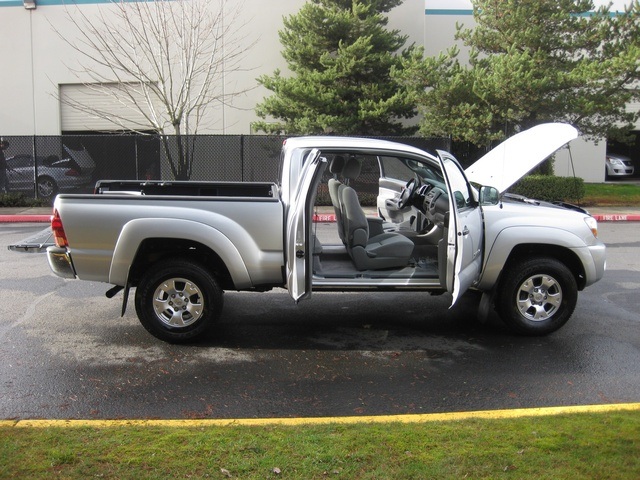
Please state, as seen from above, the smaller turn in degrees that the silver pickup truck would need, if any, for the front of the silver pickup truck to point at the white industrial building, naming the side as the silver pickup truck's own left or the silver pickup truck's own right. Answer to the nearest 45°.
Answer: approximately 135° to the silver pickup truck's own left

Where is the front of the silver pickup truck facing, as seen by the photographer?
facing to the right of the viewer

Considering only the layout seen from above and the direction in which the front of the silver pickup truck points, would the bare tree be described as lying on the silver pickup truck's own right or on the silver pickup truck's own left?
on the silver pickup truck's own left

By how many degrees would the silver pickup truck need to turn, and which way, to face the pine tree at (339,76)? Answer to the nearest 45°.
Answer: approximately 90° to its left

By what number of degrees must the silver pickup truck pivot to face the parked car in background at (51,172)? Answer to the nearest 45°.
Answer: approximately 135° to its left

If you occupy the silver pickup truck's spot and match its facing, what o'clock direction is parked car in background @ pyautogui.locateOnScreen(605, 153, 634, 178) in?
The parked car in background is roughly at 10 o'clock from the silver pickup truck.

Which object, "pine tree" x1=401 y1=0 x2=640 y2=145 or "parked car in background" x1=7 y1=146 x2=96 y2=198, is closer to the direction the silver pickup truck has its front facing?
the pine tree
